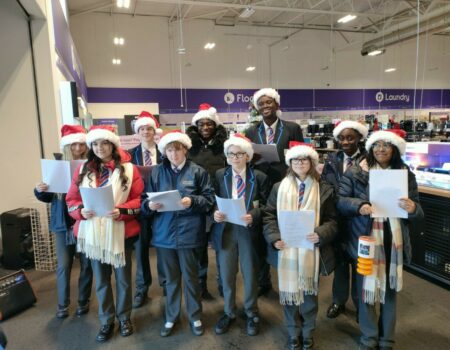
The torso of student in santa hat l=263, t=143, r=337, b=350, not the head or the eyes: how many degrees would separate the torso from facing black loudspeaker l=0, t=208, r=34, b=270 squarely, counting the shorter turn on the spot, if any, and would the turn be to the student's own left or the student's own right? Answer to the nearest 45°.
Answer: approximately 90° to the student's own right

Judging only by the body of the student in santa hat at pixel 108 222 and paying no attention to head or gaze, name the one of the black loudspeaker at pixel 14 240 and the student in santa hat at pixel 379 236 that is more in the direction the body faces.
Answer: the student in santa hat

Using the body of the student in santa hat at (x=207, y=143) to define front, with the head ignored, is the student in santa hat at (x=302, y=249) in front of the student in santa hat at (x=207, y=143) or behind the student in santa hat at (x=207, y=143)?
in front

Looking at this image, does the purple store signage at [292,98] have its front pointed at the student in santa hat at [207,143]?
yes

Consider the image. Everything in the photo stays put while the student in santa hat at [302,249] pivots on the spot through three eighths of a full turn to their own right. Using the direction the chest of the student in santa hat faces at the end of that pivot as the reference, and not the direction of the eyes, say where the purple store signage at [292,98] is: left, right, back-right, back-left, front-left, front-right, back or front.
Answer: front-right
